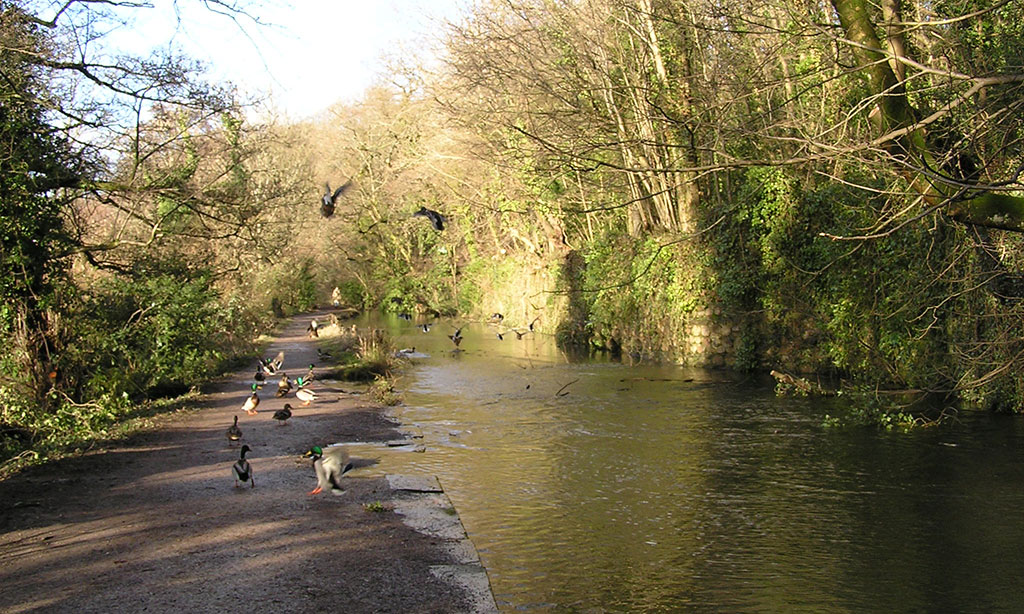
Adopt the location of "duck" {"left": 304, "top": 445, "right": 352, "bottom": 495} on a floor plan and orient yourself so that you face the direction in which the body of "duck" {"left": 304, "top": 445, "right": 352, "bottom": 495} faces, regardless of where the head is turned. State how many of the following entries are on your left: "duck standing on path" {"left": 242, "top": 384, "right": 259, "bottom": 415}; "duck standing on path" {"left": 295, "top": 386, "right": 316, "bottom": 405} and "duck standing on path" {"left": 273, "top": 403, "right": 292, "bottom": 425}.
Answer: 0

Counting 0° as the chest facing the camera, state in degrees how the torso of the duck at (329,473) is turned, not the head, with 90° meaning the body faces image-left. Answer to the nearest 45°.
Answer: approximately 45°

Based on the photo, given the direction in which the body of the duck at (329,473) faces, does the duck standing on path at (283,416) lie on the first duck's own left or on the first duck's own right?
on the first duck's own right

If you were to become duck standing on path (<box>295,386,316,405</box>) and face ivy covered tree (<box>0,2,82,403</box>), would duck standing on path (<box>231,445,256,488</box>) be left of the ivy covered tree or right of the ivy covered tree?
left

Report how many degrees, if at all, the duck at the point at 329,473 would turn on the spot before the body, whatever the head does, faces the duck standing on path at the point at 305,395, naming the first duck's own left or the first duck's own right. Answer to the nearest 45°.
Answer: approximately 135° to the first duck's own right

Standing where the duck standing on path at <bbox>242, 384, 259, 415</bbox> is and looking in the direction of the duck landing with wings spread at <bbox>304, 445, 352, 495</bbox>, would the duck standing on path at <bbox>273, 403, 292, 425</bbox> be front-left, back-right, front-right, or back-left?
front-left

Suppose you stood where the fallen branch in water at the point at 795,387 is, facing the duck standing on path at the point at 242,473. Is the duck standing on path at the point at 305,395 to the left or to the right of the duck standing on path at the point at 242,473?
right

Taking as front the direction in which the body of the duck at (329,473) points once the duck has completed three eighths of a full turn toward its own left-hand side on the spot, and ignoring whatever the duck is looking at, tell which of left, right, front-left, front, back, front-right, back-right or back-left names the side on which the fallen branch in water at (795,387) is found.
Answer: front-left

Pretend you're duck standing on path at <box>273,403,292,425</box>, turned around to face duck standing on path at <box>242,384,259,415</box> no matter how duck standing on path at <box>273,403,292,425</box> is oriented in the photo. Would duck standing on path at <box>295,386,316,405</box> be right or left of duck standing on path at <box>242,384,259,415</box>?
right
